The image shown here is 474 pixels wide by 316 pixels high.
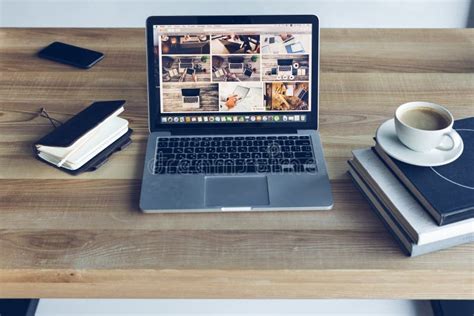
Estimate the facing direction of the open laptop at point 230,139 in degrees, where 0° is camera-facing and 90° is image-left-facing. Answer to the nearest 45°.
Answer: approximately 0°

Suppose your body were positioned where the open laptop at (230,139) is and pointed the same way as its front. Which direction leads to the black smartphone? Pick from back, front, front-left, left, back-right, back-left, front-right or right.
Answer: back-right
